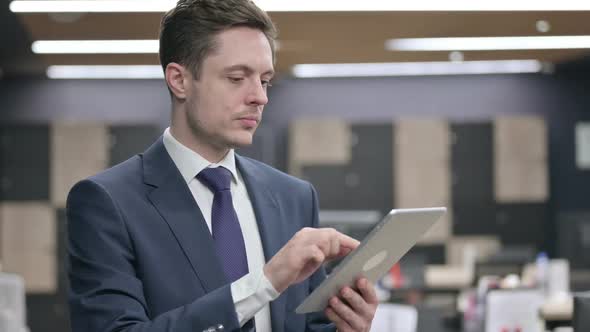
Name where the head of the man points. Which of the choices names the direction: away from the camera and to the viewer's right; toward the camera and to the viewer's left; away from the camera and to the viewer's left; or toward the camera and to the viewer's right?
toward the camera and to the viewer's right

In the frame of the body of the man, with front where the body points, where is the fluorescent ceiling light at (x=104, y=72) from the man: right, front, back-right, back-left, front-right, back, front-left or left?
back-left

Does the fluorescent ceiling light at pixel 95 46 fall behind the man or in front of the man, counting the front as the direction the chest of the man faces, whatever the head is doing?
behind

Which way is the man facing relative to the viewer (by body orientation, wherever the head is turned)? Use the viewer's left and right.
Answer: facing the viewer and to the right of the viewer

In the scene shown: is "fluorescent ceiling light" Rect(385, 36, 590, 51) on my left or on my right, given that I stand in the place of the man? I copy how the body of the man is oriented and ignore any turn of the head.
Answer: on my left

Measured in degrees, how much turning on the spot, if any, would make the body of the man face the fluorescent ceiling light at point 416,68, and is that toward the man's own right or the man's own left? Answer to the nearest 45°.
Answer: approximately 135° to the man's own left

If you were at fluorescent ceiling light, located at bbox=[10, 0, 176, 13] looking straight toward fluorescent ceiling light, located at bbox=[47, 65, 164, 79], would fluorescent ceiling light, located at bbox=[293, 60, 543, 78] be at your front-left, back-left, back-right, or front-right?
front-right

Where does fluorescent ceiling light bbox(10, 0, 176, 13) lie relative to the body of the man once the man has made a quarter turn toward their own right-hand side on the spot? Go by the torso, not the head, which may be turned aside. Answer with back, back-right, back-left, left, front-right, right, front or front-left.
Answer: back-right
